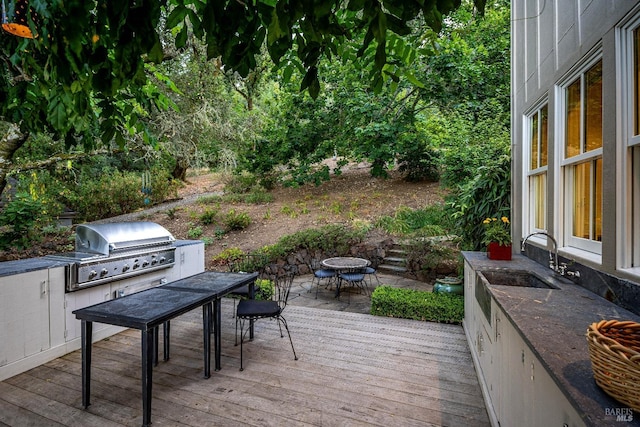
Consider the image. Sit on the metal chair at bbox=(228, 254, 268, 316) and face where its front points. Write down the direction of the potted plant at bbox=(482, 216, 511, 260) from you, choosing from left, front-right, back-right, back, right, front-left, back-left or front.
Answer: left

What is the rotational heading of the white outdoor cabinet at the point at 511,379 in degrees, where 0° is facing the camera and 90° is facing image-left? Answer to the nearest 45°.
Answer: approximately 90°

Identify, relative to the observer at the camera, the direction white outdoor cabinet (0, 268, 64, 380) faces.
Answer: facing the viewer and to the right of the viewer

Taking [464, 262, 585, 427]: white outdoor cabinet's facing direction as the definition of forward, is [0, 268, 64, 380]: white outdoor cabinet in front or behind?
in front

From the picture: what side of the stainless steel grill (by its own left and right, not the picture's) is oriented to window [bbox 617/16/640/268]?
front

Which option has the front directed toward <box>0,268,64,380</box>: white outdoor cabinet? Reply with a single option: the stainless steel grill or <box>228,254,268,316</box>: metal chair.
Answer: the metal chair

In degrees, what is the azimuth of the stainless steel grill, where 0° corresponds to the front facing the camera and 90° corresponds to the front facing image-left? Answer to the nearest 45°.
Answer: approximately 315°

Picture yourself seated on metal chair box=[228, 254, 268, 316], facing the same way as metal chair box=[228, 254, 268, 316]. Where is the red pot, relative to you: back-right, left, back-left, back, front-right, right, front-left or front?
left

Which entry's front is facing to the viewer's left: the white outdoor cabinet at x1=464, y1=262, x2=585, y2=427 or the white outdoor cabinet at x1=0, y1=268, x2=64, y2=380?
the white outdoor cabinet at x1=464, y1=262, x2=585, y2=427

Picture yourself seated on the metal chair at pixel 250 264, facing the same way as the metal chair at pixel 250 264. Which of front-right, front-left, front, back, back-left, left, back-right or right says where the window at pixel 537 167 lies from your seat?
left

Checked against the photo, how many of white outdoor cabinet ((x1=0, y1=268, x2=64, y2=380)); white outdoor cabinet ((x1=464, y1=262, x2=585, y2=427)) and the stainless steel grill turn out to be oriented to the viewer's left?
1

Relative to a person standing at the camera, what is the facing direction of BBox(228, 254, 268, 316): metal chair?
facing the viewer and to the left of the viewer

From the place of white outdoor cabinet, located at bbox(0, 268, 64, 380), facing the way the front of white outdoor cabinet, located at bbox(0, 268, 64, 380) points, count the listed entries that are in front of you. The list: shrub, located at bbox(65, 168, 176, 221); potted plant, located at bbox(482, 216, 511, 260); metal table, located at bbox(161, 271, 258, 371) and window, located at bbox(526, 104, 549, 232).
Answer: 3
